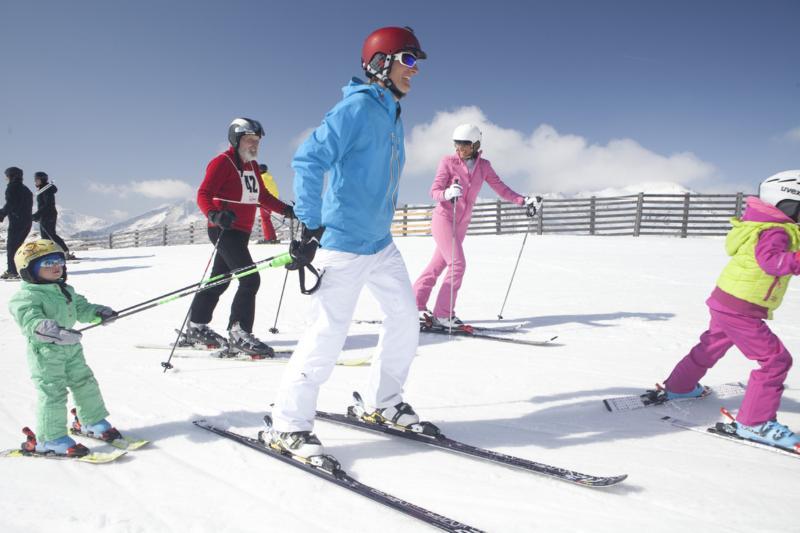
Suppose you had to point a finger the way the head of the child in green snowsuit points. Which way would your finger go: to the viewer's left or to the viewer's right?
to the viewer's right

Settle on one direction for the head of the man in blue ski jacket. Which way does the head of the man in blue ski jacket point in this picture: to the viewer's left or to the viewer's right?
to the viewer's right

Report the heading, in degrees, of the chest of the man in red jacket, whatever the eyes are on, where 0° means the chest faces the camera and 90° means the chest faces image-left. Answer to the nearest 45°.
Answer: approximately 315°

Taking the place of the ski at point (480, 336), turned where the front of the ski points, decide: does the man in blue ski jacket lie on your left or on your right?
on your right

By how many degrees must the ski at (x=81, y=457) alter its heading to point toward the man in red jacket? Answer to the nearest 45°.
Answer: approximately 45° to its left

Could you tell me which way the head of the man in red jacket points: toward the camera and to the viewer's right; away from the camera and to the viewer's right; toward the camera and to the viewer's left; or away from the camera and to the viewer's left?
toward the camera and to the viewer's right

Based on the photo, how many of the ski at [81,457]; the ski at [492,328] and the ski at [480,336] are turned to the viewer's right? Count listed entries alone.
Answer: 3

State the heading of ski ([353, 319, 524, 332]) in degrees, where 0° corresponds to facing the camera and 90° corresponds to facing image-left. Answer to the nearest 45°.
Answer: approximately 270°

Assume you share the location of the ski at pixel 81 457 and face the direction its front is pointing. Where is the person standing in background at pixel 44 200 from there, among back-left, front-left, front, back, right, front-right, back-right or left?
left

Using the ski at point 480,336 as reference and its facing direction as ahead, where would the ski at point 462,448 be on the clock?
the ski at point 462,448 is roughly at 3 o'clock from the ski at point 480,336.

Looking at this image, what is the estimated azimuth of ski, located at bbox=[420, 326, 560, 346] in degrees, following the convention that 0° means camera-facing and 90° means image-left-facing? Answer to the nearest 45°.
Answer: approximately 270°
